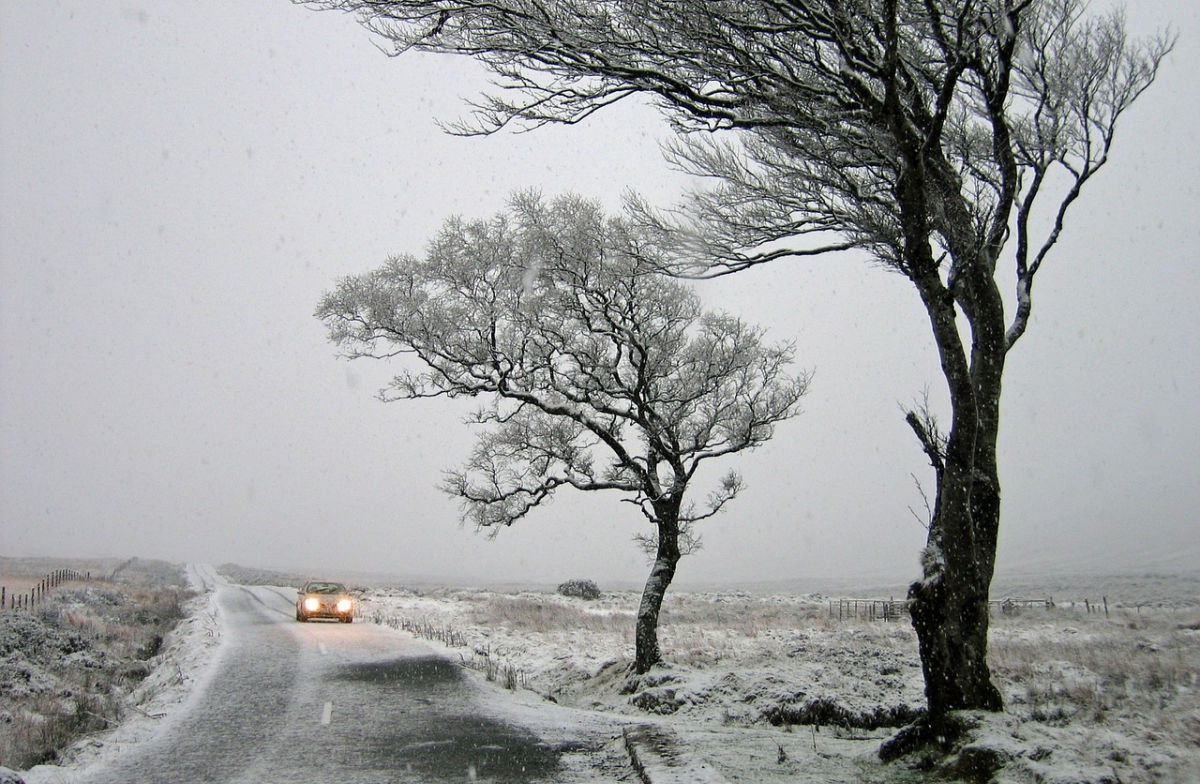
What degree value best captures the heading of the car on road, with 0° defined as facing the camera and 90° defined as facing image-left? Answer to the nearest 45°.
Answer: approximately 0°

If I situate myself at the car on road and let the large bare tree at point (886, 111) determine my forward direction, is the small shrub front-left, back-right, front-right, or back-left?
back-left

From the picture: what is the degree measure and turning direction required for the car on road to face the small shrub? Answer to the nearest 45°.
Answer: approximately 135° to its left

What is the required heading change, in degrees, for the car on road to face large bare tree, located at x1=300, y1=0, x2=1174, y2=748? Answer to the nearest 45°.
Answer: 0° — it already faces it

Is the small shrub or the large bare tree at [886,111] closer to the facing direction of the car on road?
the large bare tree
